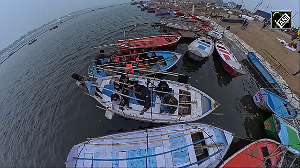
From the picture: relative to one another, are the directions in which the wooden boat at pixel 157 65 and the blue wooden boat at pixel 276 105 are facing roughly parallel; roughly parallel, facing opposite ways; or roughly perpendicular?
roughly perpendicular

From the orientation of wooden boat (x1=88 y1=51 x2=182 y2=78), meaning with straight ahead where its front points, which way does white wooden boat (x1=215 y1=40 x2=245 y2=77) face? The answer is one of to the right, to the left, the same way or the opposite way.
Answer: to the right

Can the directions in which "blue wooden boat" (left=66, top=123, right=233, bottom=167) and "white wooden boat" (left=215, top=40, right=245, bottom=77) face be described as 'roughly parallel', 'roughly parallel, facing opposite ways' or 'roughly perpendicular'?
roughly perpendicular
